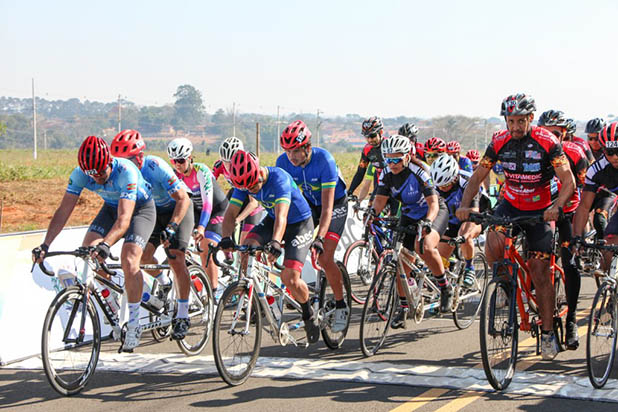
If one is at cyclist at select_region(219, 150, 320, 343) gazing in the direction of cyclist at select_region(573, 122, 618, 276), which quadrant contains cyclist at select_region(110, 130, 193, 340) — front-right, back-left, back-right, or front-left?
back-left

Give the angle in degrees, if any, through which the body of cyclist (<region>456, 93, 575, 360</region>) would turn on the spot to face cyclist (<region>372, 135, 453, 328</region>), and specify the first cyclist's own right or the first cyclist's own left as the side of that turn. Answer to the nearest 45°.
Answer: approximately 135° to the first cyclist's own right

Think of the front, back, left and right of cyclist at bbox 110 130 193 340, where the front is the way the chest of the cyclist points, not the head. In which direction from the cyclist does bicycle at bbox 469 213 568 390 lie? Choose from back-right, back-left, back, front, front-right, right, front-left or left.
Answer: left

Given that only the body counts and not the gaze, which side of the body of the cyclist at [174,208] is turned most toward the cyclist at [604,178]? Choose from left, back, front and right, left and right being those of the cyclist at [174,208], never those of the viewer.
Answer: left

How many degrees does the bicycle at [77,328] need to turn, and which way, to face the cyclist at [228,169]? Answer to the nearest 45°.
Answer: approximately 180°

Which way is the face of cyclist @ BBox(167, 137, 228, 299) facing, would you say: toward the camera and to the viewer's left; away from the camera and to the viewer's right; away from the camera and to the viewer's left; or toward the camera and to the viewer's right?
toward the camera and to the viewer's left

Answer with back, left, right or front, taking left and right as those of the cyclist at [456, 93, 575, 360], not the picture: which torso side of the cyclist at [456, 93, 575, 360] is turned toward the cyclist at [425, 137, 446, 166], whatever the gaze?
back

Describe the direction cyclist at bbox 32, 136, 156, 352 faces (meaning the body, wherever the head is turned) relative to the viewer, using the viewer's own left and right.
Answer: facing the viewer and to the left of the viewer

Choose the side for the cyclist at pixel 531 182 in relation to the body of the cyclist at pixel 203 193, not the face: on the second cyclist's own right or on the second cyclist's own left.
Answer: on the second cyclist's own left

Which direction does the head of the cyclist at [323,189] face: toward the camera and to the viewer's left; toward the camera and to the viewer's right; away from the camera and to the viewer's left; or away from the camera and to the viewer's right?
toward the camera and to the viewer's left

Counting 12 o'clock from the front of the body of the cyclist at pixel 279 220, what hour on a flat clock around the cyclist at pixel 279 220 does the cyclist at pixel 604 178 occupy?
the cyclist at pixel 604 178 is roughly at 8 o'clock from the cyclist at pixel 279 220.

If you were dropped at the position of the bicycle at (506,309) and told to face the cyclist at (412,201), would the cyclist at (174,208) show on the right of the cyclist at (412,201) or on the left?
left

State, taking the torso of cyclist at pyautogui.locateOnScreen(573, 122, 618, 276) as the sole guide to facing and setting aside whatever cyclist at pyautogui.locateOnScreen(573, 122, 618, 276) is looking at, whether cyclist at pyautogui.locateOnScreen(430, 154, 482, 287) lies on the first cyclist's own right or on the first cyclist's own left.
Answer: on the first cyclist's own right
